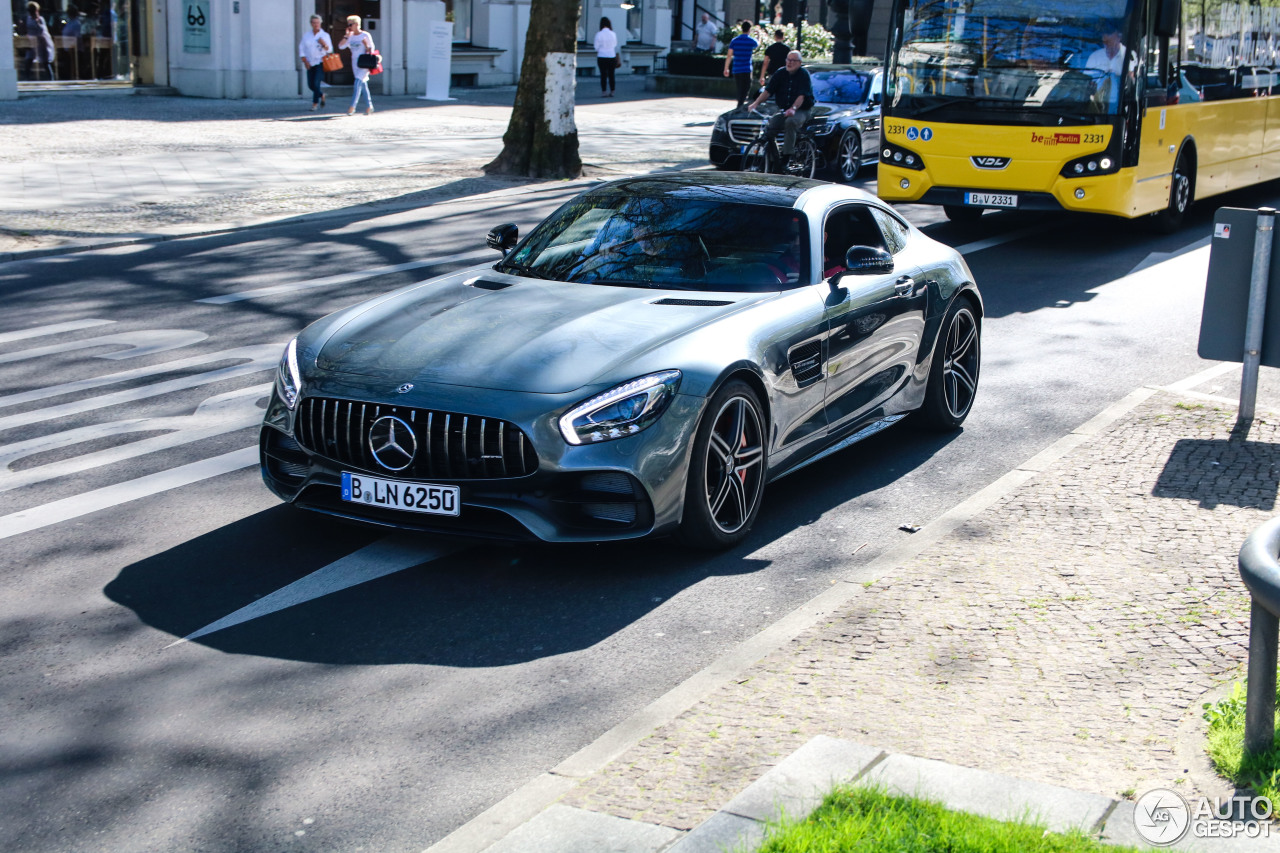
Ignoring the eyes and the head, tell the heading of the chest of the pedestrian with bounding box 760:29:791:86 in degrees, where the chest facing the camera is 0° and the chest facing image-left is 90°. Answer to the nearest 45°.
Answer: approximately 180°

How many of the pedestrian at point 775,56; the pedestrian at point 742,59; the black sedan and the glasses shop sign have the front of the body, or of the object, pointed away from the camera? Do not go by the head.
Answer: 2

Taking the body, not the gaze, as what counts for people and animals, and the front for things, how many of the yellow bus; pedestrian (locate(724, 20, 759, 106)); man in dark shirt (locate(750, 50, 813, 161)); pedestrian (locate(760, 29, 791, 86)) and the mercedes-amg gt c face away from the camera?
2

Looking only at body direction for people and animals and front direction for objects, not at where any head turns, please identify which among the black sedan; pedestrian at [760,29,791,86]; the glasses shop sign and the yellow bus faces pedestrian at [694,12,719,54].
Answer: pedestrian at [760,29,791,86]

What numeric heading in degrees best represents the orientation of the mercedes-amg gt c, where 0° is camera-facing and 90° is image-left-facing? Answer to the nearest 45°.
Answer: approximately 45°

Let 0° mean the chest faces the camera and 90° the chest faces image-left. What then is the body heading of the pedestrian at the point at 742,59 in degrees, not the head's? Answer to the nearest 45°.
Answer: approximately 180°

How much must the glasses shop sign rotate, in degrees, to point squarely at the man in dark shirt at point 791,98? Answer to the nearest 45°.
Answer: approximately 45° to its left

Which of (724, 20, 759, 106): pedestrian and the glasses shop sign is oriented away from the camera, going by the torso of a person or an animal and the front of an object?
the pedestrian

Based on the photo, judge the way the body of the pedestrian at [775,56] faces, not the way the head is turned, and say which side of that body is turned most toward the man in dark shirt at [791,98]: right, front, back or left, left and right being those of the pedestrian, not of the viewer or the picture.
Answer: back

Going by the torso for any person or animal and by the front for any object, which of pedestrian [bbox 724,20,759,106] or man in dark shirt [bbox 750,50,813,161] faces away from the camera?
the pedestrian
